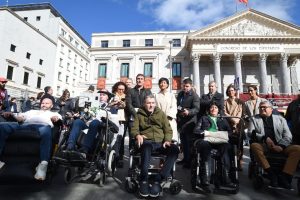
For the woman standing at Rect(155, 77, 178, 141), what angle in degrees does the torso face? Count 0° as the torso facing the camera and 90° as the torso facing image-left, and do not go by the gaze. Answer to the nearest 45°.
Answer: approximately 0°

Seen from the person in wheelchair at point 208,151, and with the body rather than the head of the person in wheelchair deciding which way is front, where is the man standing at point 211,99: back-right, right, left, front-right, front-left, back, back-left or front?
back

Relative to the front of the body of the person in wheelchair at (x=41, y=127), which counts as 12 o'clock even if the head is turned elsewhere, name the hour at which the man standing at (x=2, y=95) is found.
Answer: The man standing is roughly at 4 o'clock from the person in wheelchair.

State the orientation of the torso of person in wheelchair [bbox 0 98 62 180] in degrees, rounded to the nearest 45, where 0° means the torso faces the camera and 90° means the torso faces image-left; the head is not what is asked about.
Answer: approximately 45°

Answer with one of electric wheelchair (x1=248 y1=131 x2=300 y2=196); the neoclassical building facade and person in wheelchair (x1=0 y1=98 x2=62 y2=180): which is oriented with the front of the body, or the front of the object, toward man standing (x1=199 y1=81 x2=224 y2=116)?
the neoclassical building facade

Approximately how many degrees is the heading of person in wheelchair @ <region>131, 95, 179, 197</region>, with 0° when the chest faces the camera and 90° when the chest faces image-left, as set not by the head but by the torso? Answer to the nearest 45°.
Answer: approximately 0°

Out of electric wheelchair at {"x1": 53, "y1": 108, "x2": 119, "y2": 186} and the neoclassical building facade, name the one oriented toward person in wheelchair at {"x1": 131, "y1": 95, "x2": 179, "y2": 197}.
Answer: the neoclassical building facade

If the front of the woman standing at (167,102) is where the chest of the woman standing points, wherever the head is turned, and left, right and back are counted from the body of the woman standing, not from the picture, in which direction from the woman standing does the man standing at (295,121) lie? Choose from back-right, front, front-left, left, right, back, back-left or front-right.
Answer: left

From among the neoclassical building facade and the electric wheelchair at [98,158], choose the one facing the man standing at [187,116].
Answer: the neoclassical building facade

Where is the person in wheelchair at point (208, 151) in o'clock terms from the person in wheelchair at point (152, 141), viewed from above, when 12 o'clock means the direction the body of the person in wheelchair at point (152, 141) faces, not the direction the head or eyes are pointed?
the person in wheelchair at point (208, 151) is roughly at 9 o'clock from the person in wheelchair at point (152, 141).
